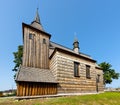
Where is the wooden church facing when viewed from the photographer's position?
facing the viewer and to the left of the viewer

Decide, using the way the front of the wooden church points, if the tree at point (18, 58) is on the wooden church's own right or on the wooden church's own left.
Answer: on the wooden church's own right
